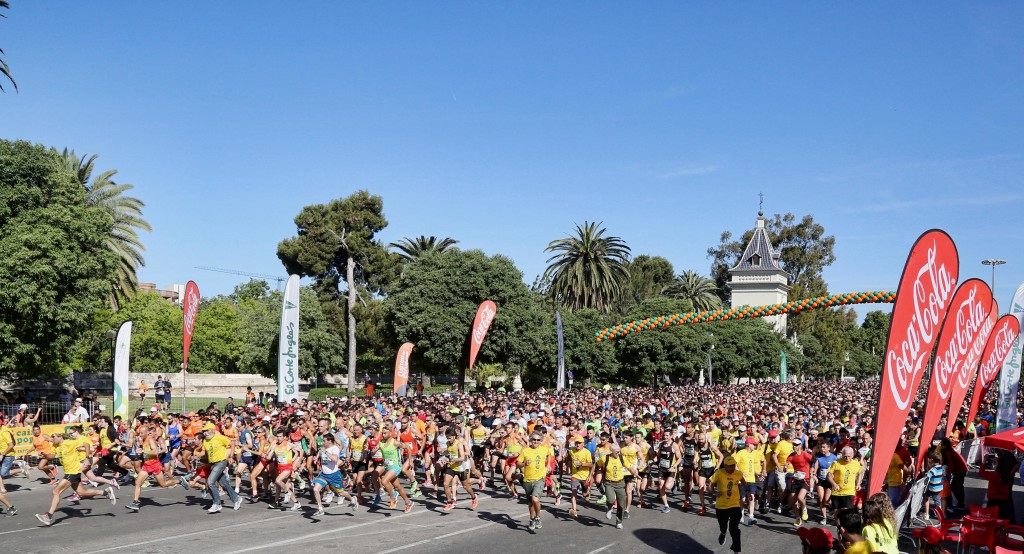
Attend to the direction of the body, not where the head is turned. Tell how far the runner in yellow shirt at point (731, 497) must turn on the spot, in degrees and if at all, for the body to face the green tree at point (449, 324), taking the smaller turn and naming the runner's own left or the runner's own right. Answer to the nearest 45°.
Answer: approximately 135° to the runner's own right

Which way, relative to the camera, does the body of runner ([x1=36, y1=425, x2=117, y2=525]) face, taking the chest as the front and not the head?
to the viewer's left

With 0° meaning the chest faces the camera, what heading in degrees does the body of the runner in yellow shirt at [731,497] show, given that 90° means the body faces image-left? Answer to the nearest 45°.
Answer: approximately 0°

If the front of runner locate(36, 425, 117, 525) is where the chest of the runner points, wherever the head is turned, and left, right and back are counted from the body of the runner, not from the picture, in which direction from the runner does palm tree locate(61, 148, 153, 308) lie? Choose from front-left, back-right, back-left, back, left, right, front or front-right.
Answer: right

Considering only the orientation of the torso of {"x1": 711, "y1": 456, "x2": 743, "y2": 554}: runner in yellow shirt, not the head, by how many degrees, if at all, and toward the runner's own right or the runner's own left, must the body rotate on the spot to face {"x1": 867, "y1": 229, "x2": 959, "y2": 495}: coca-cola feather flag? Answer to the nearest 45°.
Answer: approximately 135° to the runner's own left

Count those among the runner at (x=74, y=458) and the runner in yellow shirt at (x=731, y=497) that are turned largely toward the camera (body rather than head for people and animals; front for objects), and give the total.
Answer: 1

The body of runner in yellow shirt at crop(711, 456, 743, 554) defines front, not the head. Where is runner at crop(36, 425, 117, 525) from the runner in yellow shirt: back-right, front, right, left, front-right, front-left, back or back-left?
right
